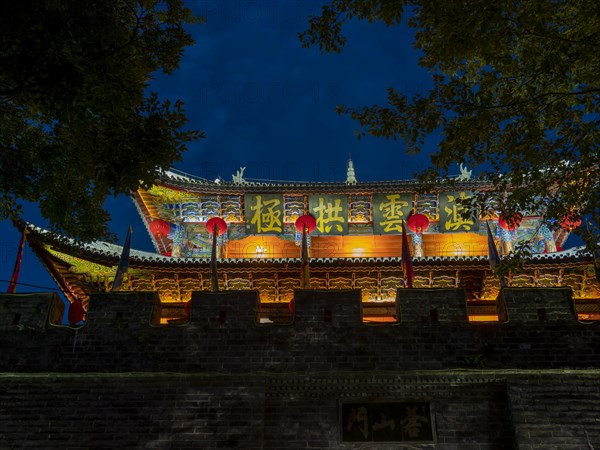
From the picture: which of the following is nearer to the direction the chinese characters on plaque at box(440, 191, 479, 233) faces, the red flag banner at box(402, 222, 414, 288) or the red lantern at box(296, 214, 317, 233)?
the red flag banner

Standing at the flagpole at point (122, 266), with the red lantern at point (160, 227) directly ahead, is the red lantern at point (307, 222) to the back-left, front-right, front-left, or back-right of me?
front-right

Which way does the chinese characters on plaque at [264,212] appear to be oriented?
toward the camera

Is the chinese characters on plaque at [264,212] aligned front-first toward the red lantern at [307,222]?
no

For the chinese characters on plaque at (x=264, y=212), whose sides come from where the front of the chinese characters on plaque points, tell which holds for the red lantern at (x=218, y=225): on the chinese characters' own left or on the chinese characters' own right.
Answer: on the chinese characters' own right

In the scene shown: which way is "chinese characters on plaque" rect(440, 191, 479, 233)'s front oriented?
toward the camera

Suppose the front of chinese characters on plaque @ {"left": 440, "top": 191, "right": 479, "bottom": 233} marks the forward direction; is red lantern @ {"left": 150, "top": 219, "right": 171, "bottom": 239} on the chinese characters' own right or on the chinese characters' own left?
on the chinese characters' own right

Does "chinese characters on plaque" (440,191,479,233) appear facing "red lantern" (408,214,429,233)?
no

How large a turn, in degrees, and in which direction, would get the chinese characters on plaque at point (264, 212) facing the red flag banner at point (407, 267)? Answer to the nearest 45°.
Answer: approximately 45° to its left

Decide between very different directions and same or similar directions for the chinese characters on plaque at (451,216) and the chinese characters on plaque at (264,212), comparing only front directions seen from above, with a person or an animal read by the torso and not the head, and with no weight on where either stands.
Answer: same or similar directions

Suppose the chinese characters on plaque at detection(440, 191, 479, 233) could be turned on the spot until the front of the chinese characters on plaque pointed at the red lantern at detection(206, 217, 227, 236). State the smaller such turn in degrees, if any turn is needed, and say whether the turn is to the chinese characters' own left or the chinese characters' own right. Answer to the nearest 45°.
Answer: approximately 90° to the chinese characters' own right

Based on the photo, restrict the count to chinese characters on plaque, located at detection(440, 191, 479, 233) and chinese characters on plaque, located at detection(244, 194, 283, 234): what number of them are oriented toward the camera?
2

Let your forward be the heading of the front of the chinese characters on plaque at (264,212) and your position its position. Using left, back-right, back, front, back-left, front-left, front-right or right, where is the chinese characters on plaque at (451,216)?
left

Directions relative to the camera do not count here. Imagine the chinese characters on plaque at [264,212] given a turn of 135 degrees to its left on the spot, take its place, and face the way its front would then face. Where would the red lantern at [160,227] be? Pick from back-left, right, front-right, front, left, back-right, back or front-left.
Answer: back-left

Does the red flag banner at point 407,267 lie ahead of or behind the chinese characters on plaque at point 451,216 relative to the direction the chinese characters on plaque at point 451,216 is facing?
ahead
